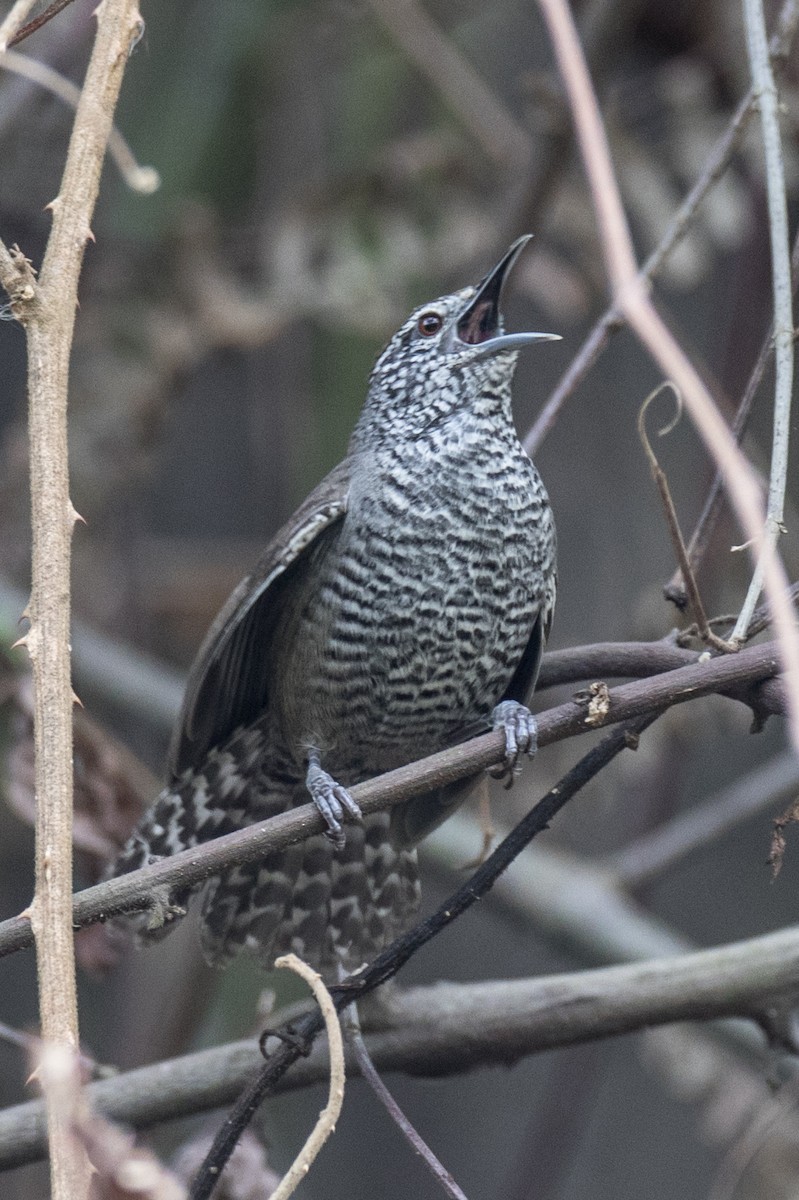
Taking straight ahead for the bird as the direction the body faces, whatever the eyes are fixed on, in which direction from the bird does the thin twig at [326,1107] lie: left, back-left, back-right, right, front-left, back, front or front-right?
front-right

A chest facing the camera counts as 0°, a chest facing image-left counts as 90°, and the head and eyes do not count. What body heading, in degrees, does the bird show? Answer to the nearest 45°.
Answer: approximately 315°

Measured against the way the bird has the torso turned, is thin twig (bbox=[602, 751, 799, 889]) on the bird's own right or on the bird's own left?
on the bird's own left
